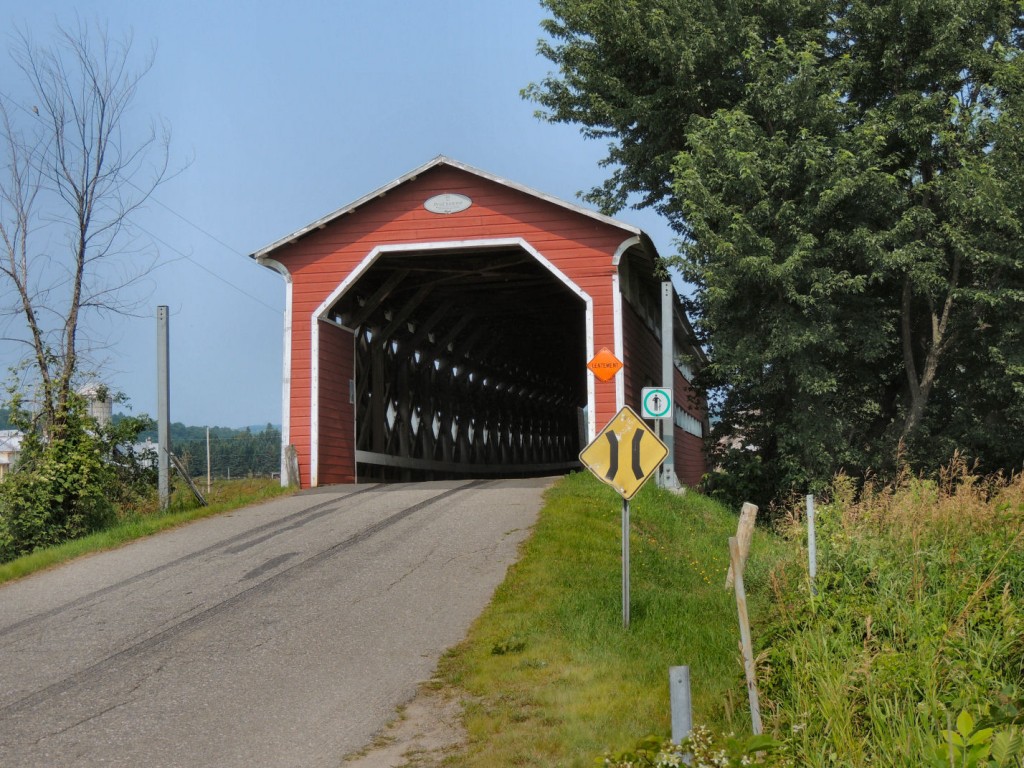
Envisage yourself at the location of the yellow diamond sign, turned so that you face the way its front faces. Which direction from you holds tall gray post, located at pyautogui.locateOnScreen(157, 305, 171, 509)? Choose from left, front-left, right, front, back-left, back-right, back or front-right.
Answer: back-right

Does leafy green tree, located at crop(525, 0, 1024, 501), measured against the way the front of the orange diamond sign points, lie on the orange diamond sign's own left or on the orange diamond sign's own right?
on the orange diamond sign's own left

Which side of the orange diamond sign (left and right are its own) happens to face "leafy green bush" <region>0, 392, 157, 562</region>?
right

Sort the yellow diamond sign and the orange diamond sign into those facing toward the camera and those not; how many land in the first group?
2

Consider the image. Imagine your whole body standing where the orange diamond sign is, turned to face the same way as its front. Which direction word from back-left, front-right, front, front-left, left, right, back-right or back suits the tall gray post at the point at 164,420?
right

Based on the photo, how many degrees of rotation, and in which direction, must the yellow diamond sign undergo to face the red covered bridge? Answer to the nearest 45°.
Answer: approximately 180°

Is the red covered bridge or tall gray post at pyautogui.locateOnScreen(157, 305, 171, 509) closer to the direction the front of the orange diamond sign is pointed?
the tall gray post

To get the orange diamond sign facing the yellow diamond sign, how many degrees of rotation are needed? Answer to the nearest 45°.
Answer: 0° — it already faces it

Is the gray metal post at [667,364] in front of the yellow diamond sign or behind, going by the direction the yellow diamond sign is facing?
behind

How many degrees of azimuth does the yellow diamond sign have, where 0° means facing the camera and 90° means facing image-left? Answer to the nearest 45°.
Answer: approximately 0°

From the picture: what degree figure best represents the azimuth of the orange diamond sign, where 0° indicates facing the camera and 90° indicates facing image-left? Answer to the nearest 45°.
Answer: approximately 0°

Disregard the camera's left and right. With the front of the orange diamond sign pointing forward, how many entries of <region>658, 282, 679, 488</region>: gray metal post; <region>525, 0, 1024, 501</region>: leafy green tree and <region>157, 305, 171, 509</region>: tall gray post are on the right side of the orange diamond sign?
1
